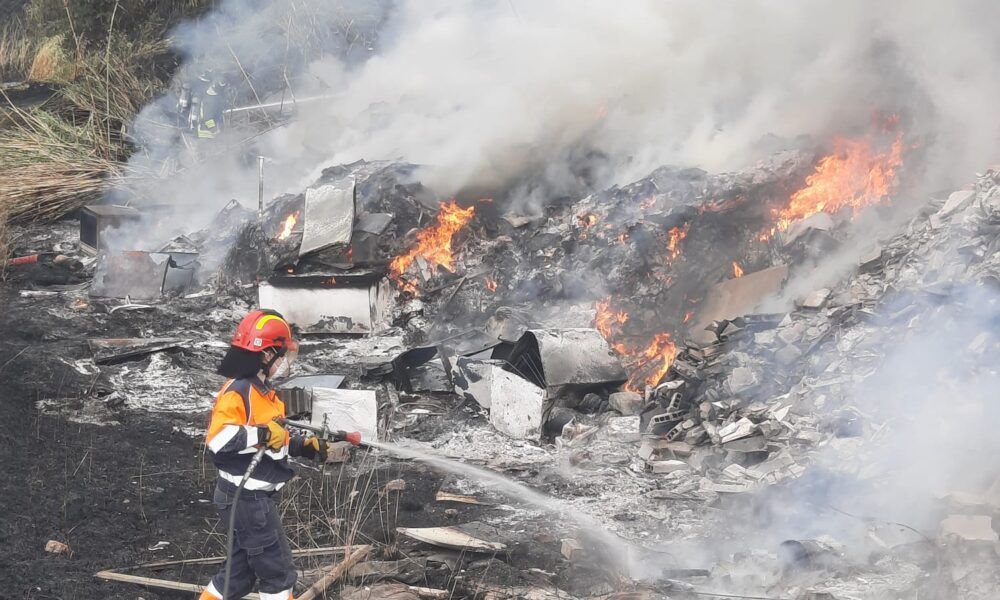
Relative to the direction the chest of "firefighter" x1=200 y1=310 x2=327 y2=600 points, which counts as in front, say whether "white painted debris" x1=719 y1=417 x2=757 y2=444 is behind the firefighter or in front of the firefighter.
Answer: in front

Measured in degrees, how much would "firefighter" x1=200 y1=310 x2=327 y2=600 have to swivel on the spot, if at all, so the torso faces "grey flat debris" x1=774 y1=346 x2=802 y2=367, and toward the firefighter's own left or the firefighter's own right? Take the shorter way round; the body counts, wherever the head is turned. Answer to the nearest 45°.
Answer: approximately 45° to the firefighter's own left

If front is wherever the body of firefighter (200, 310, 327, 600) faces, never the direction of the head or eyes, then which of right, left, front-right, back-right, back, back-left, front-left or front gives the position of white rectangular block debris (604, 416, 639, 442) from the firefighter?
front-left

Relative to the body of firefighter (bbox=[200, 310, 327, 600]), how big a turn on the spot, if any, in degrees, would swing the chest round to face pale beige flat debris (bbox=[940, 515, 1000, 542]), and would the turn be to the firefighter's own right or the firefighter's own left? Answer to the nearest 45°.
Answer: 0° — they already face it

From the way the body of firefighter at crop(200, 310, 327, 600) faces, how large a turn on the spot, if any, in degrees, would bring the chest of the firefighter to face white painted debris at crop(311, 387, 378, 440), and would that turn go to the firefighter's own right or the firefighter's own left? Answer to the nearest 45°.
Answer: approximately 90° to the firefighter's own left

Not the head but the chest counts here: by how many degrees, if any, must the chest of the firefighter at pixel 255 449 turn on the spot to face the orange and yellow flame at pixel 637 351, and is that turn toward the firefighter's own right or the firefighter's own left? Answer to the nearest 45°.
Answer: approximately 45° to the firefighter's own left

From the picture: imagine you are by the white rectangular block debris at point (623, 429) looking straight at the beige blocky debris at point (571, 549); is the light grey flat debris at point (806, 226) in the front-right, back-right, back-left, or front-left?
back-left

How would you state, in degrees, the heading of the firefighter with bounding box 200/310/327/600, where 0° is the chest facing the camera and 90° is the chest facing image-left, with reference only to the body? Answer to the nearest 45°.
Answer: approximately 270°

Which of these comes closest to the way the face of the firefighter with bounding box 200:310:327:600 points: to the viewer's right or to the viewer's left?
to the viewer's right

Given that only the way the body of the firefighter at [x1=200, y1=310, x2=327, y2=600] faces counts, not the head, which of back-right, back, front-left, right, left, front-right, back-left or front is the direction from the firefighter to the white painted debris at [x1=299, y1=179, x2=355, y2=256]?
left
